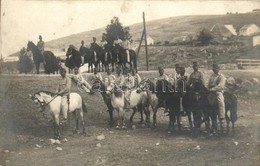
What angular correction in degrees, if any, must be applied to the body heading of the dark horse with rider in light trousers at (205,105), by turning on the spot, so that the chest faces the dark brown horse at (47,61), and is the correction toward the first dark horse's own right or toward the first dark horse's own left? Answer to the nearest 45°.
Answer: approximately 45° to the first dark horse's own right

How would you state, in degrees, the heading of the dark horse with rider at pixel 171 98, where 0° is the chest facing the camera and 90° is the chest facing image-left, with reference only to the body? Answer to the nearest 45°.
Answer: approximately 45°

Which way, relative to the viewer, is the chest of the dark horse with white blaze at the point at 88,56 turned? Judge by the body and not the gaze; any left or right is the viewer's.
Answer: facing the viewer and to the left of the viewer

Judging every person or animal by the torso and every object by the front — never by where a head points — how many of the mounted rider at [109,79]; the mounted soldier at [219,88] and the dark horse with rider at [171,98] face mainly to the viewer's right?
0

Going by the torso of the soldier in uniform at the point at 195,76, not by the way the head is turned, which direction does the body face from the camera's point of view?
toward the camera

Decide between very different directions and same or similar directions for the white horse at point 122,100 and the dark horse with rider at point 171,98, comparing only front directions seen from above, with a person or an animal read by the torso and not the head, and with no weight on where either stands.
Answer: same or similar directions

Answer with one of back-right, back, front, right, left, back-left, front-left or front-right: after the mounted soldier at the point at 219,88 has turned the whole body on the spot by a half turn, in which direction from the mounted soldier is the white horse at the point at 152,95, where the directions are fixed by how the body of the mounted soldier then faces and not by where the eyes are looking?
back-left

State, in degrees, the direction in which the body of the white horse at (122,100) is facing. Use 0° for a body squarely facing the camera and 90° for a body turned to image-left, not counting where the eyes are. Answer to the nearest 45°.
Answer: approximately 45°
